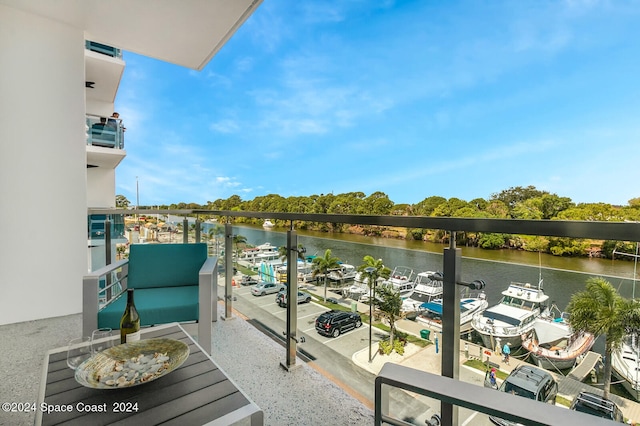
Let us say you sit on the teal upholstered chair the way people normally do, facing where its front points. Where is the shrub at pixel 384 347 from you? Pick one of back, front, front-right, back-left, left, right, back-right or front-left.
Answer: left

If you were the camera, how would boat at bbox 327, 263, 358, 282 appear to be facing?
facing the viewer and to the left of the viewer

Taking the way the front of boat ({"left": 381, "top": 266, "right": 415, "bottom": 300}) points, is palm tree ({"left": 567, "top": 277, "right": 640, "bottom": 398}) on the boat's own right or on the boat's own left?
on the boat's own left

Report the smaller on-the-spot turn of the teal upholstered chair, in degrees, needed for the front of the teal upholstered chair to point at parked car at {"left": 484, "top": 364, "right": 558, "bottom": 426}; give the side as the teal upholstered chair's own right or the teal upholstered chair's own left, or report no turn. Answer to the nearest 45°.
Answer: approximately 90° to the teal upholstered chair's own left

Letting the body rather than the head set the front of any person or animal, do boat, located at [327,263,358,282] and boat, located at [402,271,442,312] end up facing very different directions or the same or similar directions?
same or similar directions
